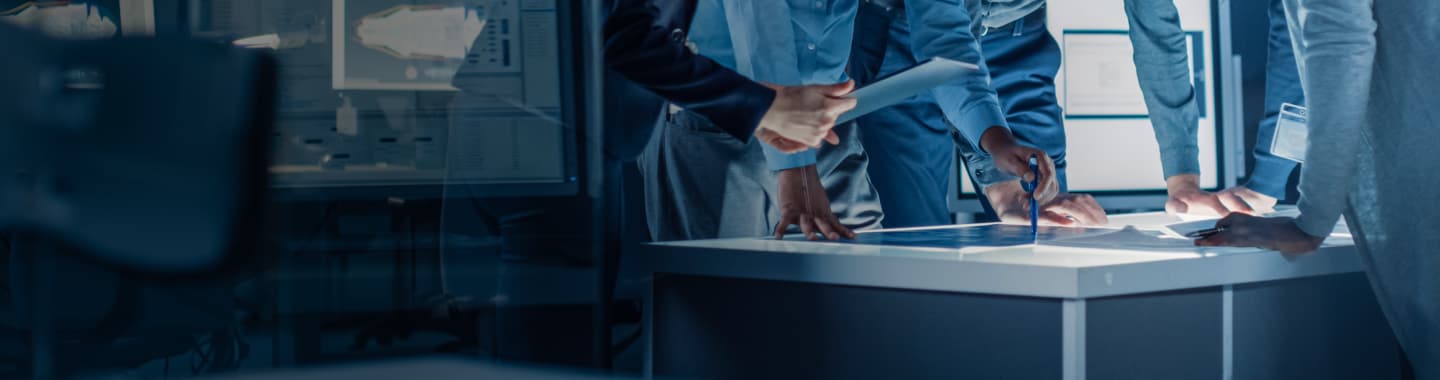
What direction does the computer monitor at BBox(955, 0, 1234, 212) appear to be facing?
toward the camera

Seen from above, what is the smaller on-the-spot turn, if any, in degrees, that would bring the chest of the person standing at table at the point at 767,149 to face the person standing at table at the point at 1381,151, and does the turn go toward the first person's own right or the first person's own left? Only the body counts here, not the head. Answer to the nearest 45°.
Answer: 0° — they already face them

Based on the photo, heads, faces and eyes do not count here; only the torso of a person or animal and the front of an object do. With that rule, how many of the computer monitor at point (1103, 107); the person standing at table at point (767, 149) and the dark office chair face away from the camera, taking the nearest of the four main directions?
1

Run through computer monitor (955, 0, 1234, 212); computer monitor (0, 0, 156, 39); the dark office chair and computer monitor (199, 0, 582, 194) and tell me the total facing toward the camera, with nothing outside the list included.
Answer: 3

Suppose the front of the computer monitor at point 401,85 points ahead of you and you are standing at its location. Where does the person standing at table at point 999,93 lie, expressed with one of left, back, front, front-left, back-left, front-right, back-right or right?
front-left

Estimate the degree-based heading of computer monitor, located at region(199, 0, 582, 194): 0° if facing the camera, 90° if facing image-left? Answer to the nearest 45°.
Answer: approximately 0°

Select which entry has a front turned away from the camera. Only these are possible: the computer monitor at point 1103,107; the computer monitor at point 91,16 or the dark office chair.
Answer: the dark office chair

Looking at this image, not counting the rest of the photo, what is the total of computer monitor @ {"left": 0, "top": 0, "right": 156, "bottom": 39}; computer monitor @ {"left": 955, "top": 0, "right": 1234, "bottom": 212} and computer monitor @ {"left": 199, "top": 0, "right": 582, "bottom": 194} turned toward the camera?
3

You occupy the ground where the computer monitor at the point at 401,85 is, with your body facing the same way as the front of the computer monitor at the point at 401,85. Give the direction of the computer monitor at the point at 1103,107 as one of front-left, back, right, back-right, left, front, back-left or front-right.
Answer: left

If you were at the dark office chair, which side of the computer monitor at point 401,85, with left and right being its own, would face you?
front

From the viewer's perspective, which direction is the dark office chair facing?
away from the camera

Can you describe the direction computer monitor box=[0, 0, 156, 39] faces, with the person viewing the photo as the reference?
facing the viewer

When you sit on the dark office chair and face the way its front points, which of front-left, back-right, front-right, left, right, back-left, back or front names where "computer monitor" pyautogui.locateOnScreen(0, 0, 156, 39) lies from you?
front

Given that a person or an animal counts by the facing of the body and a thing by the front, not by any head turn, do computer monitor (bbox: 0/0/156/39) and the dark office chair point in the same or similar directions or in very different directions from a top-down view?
very different directions
